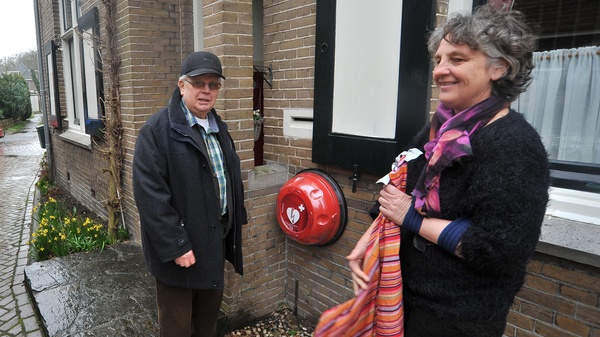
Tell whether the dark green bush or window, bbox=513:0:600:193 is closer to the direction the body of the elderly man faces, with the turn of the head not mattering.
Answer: the window

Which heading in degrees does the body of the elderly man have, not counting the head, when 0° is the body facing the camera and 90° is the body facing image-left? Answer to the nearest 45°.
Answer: approximately 315°

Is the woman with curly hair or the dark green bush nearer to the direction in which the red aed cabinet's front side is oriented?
the woman with curly hair

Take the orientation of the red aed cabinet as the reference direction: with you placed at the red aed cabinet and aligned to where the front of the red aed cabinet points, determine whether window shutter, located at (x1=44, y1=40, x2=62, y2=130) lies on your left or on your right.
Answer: on your right

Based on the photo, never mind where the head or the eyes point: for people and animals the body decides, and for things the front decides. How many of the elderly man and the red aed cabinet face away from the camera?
0

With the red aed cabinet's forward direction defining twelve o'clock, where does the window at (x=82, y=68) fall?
The window is roughly at 3 o'clock from the red aed cabinet.

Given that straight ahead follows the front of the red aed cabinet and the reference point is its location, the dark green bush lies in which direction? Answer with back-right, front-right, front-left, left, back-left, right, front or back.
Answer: right

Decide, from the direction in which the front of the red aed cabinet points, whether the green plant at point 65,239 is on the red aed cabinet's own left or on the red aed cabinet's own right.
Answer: on the red aed cabinet's own right

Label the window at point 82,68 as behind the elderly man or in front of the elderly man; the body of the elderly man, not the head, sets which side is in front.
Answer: behind

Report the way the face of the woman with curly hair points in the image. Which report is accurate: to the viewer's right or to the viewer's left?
to the viewer's left
